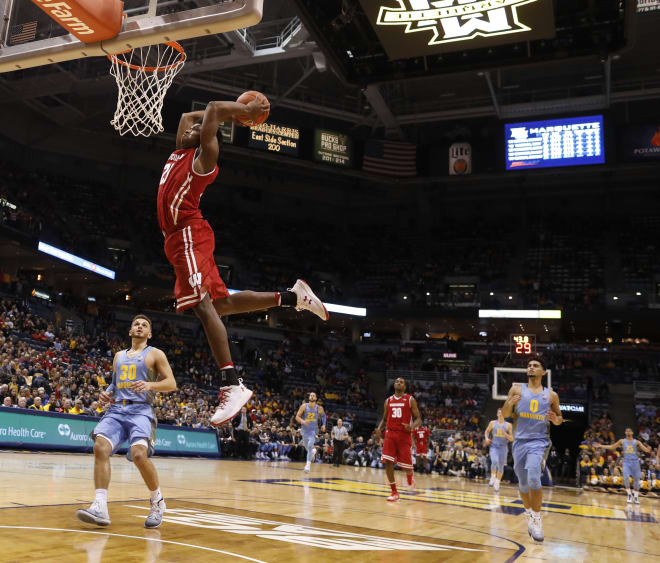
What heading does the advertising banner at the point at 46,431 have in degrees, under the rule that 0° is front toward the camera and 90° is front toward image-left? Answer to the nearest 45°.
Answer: approximately 315°

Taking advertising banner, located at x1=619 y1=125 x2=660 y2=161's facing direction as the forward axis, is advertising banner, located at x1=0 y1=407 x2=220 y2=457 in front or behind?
in front

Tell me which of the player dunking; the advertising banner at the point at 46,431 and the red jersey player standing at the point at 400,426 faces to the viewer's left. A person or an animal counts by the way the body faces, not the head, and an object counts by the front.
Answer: the player dunking

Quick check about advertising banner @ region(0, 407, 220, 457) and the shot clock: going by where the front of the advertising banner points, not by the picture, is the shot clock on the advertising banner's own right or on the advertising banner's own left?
on the advertising banner's own left

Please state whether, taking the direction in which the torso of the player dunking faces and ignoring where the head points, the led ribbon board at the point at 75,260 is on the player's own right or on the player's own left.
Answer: on the player's own right

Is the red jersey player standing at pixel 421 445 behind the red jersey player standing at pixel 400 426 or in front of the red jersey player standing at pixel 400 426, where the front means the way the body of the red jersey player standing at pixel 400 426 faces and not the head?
behind

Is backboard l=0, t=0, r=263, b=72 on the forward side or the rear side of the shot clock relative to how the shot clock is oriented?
on the forward side

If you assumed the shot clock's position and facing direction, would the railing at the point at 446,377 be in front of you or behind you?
behind

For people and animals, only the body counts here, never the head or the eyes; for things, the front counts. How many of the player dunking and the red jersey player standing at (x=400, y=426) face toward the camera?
1

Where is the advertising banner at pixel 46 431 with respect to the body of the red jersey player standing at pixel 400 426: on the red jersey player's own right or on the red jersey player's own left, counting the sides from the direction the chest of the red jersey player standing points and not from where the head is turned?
on the red jersey player's own right

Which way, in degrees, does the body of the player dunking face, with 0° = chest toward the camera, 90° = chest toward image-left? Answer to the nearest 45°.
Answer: approximately 90°

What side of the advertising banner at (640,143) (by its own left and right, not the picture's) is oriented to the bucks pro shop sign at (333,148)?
right

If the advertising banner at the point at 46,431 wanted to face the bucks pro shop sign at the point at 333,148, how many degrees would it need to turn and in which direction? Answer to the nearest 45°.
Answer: approximately 90° to its left
